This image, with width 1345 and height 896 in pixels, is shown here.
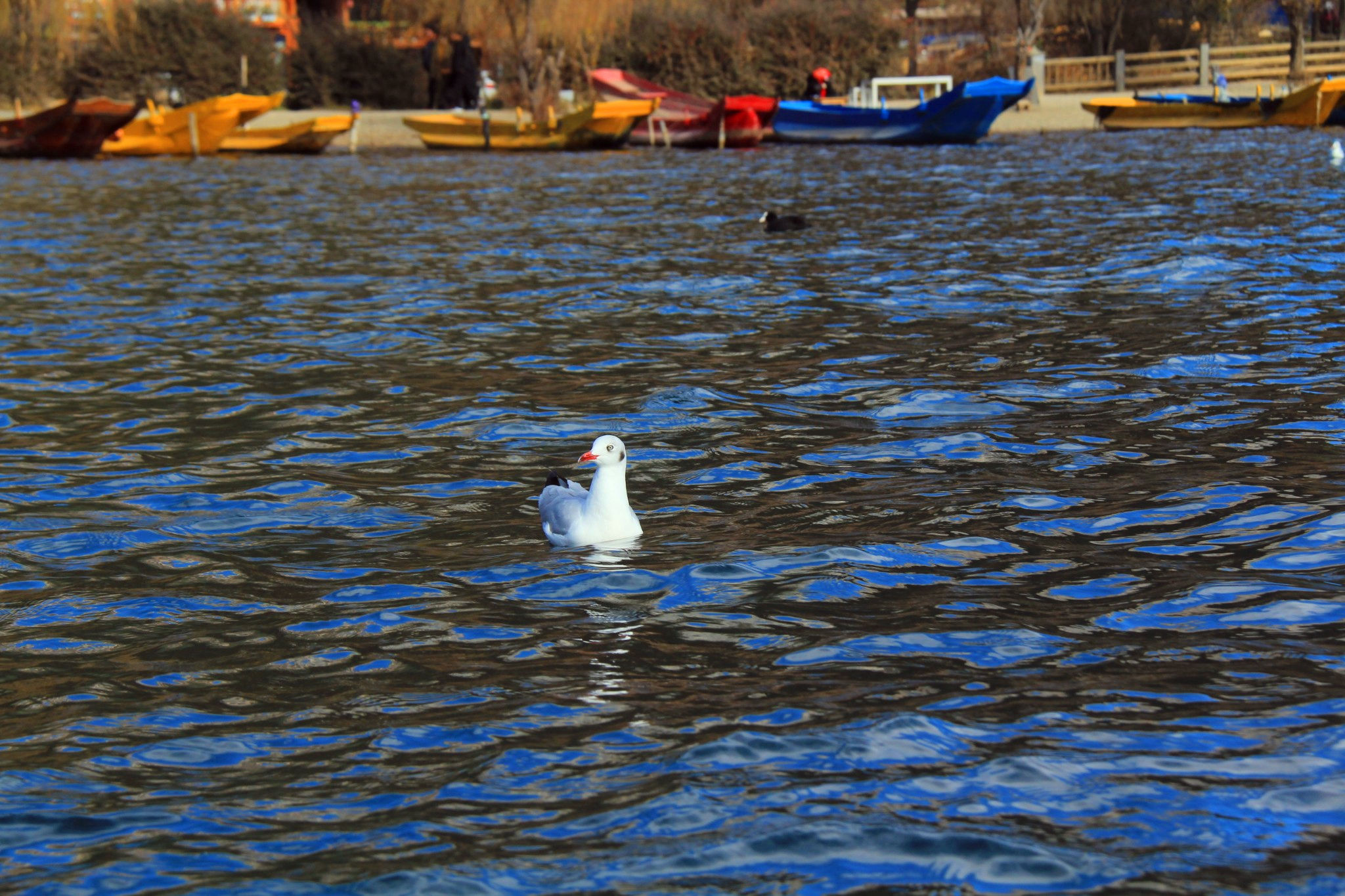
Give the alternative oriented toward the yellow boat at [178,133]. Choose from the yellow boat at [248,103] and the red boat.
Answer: the red boat

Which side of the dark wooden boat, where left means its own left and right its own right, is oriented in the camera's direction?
right

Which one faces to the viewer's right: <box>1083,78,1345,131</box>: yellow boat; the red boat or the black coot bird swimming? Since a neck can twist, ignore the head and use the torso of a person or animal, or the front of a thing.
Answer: the yellow boat

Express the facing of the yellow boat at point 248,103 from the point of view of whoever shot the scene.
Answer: facing to the right of the viewer

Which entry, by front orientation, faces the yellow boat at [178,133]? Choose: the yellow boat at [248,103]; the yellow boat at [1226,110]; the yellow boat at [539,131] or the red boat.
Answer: the red boat

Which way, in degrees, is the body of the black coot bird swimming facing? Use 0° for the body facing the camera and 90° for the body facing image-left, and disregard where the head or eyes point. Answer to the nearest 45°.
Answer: approximately 90°

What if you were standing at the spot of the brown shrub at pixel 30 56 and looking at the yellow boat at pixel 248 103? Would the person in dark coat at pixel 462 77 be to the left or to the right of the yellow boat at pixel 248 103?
left

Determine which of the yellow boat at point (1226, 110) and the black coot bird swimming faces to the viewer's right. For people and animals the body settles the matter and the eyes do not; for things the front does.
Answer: the yellow boat

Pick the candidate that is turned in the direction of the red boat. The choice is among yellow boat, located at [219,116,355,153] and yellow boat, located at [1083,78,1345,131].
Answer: yellow boat, located at [219,116,355,153]

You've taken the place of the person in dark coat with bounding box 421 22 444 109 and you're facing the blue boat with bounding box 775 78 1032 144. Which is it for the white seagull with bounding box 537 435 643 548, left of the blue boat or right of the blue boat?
right

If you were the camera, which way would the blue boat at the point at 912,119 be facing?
facing to the right of the viewer

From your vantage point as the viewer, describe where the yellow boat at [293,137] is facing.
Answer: facing to the right of the viewer

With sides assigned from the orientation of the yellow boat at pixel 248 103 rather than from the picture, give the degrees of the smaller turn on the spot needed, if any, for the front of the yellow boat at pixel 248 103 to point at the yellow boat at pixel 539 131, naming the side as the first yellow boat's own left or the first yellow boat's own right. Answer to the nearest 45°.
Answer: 0° — it already faces it

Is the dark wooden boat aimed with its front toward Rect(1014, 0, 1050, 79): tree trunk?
yes

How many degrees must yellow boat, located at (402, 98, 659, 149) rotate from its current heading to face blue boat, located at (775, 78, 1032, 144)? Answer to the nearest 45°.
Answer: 0° — it already faces it

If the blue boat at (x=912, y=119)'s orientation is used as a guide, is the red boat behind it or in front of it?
behind
